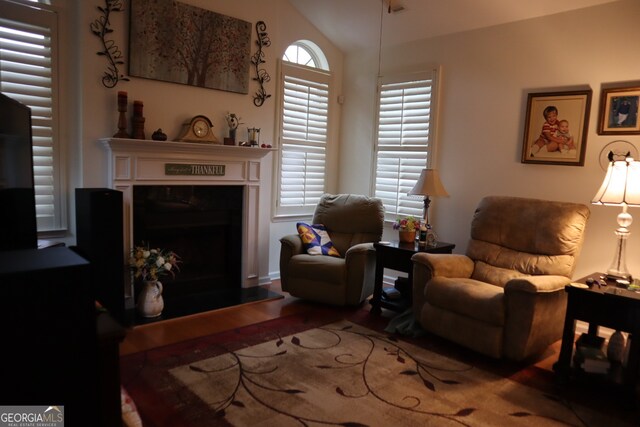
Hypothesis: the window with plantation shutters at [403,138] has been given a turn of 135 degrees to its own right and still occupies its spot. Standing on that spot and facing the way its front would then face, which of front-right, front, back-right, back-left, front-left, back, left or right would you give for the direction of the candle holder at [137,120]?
back-left

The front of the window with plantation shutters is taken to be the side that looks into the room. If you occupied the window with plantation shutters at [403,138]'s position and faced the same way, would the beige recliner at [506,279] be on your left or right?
on your left

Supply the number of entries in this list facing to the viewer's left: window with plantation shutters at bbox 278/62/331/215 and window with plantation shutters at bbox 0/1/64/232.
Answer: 0

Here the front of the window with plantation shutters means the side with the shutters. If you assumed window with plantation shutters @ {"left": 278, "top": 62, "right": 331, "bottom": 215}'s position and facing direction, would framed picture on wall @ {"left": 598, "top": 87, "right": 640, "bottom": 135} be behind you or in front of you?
in front

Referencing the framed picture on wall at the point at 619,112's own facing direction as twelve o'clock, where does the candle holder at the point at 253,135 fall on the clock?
The candle holder is roughly at 1 o'clock from the framed picture on wall.

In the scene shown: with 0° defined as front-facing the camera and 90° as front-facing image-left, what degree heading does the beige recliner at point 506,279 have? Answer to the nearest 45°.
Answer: approximately 45°

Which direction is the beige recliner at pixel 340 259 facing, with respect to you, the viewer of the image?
facing the viewer and to the left of the viewer

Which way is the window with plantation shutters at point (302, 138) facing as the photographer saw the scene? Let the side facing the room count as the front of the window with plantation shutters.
facing the viewer and to the right of the viewer

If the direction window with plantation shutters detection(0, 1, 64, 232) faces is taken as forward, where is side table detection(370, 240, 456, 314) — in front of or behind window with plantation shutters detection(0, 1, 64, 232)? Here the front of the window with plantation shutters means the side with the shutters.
in front

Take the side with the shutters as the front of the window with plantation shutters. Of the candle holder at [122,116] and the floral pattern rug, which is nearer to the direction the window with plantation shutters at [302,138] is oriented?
the floral pattern rug
